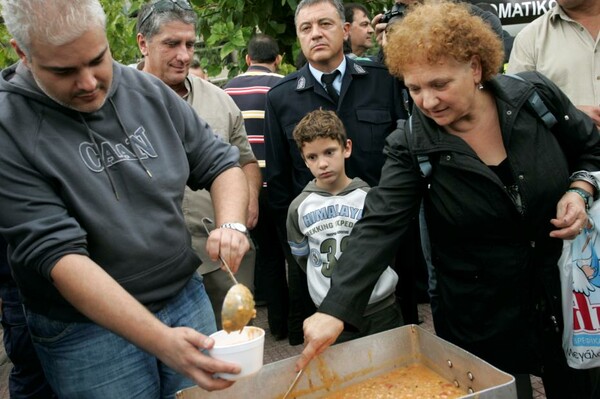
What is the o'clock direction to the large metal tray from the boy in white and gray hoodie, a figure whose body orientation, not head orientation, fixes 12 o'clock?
The large metal tray is roughly at 12 o'clock from the boy in white and gray hoodie.

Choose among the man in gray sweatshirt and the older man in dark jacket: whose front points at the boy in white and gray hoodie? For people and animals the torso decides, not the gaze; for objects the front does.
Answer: the older man in dark jacket

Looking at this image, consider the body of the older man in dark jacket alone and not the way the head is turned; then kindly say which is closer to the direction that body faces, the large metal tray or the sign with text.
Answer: the large metal tray

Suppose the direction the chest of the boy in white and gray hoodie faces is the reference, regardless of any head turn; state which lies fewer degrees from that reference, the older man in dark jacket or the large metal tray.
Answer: the large metal tray

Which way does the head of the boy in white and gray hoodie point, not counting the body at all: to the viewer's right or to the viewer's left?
to the viewer's left

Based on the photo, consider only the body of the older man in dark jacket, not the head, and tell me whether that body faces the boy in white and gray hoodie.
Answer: yes

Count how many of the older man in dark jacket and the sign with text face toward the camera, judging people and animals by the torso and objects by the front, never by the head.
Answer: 2

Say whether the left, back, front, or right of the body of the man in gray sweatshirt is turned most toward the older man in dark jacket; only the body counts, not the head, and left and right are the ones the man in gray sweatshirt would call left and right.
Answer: left

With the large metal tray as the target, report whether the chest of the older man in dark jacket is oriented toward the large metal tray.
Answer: yes

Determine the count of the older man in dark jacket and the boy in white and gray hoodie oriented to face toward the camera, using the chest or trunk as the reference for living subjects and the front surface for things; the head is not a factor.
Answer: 2

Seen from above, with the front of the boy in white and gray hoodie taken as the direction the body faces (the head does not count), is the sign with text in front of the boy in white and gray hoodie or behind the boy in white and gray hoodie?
behind
